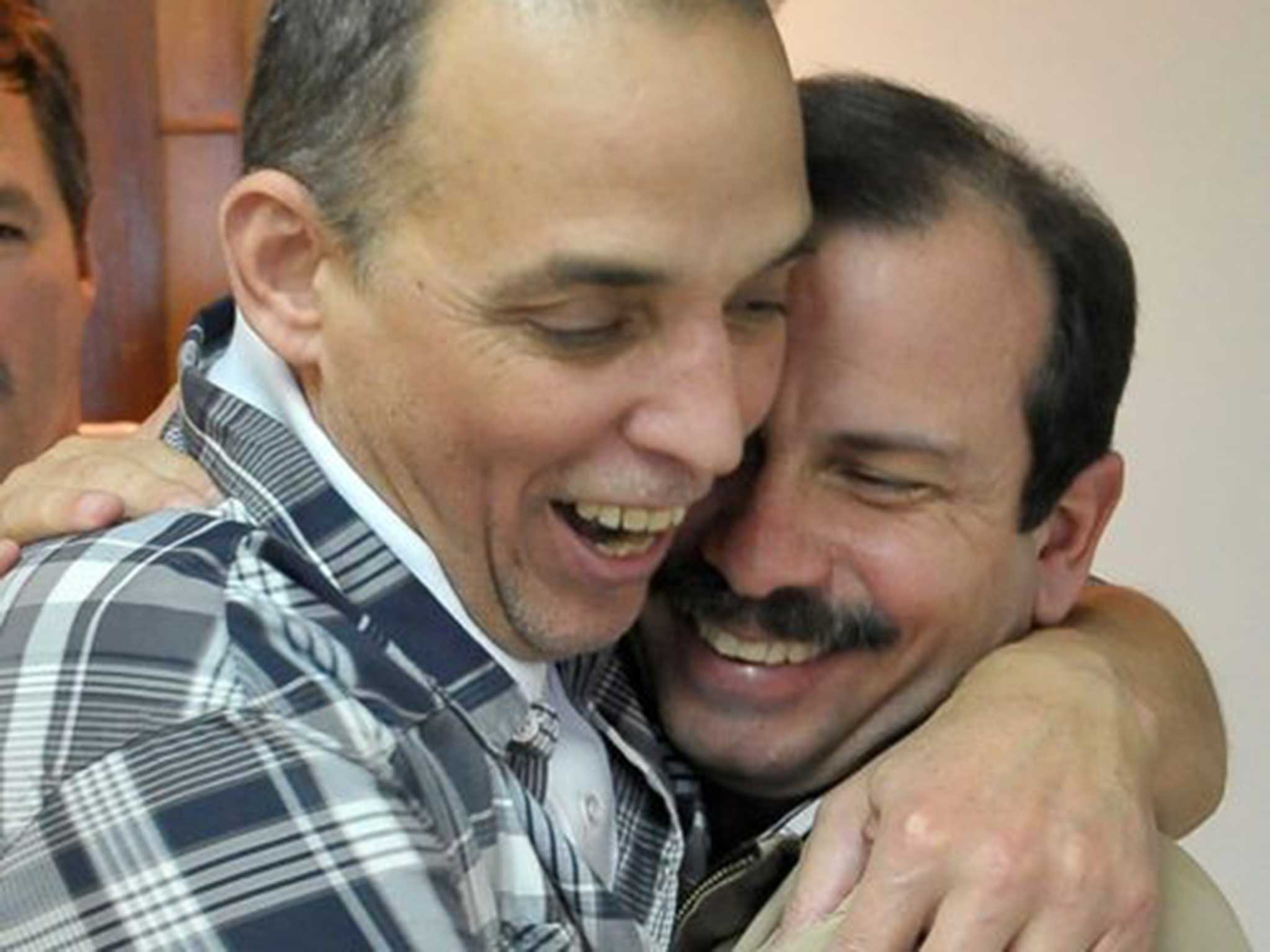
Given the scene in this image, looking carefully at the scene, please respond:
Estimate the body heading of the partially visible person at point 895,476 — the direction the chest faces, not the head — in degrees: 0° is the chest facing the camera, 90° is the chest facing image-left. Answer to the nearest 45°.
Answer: approximately 45°

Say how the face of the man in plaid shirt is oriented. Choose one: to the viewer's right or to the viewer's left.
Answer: to the viewer's right

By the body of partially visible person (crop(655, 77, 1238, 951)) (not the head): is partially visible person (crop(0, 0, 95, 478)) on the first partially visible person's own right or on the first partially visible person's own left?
on the first partially visible person's own right

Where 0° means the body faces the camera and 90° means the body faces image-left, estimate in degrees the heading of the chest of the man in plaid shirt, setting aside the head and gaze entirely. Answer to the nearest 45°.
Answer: approximately 315°

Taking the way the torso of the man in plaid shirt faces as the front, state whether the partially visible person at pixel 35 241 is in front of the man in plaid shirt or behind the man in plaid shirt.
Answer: behind
